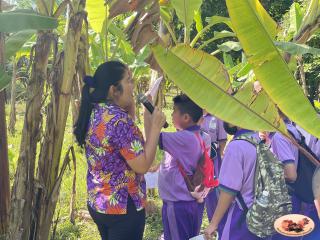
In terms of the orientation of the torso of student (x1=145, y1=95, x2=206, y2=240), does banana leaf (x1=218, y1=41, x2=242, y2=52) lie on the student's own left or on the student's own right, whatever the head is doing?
on the student's own right

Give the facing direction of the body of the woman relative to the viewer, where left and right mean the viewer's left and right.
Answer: facing away from the viewer and to the right of the viewer

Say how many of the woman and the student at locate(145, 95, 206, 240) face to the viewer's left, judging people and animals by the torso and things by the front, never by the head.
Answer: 1

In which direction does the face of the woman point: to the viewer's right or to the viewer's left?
to the viewer's right

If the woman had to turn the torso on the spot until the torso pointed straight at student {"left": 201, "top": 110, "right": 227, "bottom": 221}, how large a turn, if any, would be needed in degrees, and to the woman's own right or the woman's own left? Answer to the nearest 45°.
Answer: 0° — they already face them

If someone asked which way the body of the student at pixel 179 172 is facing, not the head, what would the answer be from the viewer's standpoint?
to the viewer's left
